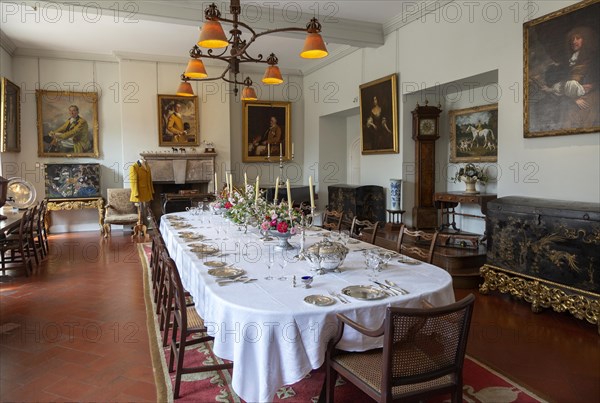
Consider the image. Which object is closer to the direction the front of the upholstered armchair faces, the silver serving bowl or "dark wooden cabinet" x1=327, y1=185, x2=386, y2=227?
the silver serving bowl

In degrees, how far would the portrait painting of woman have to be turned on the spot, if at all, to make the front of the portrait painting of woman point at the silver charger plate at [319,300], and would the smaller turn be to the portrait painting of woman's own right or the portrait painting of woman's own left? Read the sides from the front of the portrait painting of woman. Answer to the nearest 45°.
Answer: approximately 45° to the portrait painting of woman's own left

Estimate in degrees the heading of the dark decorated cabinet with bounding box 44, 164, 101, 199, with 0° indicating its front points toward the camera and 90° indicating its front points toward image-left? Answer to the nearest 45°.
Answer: approximately 0°

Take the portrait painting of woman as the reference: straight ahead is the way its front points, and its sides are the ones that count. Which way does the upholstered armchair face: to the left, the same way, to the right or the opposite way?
to the left

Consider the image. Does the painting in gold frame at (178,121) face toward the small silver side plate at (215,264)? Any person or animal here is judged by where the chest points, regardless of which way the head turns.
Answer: yes

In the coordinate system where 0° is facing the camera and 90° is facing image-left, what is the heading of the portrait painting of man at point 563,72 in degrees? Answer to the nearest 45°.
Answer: approximately 45°

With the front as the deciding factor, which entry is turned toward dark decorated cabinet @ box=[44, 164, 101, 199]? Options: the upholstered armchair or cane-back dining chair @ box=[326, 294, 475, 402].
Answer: the cane-back dining chair

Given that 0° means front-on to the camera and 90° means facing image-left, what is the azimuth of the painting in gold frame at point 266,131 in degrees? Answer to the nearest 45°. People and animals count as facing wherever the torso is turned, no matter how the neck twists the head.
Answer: approximately 0°

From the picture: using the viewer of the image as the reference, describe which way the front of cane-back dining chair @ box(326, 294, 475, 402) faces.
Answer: facing away from the viewer and to the left of the viewer

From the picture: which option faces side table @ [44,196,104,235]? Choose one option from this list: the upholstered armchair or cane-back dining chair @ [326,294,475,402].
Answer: the cane-back dining chair
